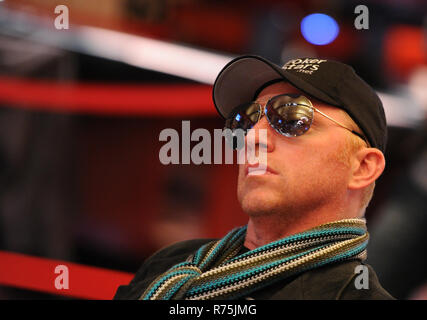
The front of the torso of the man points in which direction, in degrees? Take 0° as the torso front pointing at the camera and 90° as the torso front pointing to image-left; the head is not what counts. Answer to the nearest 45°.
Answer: approximately 45°

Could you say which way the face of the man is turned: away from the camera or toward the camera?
toward the camera
